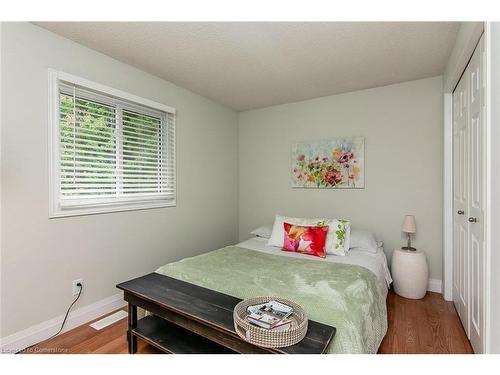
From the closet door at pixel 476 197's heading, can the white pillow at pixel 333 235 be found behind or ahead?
ahead

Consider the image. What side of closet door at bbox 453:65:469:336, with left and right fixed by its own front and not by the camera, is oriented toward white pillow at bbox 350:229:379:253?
front

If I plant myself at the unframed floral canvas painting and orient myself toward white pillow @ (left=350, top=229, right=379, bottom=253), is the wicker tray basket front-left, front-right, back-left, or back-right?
front-right

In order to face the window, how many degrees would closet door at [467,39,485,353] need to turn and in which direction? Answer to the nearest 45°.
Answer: approximately 45° to its left

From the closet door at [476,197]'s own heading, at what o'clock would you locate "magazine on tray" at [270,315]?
The magazine on tray is roughly at 10 o'clock from the closet door.

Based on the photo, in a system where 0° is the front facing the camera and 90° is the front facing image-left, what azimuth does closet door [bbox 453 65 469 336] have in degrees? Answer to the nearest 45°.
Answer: approximately 90°

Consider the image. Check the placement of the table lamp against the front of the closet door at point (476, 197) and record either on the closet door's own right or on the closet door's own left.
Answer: on the closet door's own right

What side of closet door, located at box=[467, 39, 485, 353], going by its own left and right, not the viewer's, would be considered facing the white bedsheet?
front

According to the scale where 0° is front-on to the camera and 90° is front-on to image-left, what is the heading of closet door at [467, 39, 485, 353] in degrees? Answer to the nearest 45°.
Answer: approximately 90°

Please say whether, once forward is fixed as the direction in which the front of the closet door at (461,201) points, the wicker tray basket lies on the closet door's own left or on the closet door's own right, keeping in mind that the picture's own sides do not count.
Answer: on the closet door's own left

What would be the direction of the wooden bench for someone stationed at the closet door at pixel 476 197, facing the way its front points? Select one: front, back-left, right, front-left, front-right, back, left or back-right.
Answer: front-left

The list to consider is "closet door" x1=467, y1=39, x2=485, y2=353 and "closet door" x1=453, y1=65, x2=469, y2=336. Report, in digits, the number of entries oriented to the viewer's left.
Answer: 2
